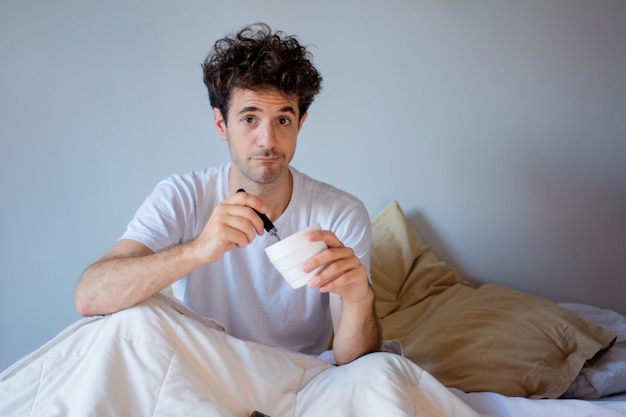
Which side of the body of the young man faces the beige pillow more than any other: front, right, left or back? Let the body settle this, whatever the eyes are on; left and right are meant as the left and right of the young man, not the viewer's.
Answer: left

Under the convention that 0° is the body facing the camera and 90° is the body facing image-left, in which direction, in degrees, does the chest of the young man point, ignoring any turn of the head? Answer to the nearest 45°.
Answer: approximately 0°

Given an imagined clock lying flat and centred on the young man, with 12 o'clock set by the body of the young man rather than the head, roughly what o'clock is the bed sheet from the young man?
The bed sheet is roughly at 10 o'clock from the young man.
